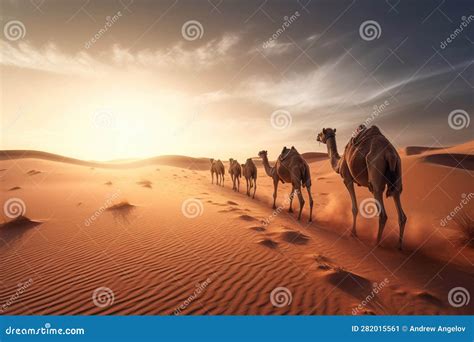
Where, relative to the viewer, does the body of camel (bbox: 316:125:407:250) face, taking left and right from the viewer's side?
facing away from the viewer and to the left of the viewer

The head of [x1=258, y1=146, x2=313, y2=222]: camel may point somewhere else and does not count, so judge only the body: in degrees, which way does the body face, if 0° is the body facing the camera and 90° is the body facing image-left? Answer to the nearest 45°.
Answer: approximately 135°

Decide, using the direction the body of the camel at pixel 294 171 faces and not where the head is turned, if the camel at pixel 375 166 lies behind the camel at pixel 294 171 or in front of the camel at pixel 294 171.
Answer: behind
